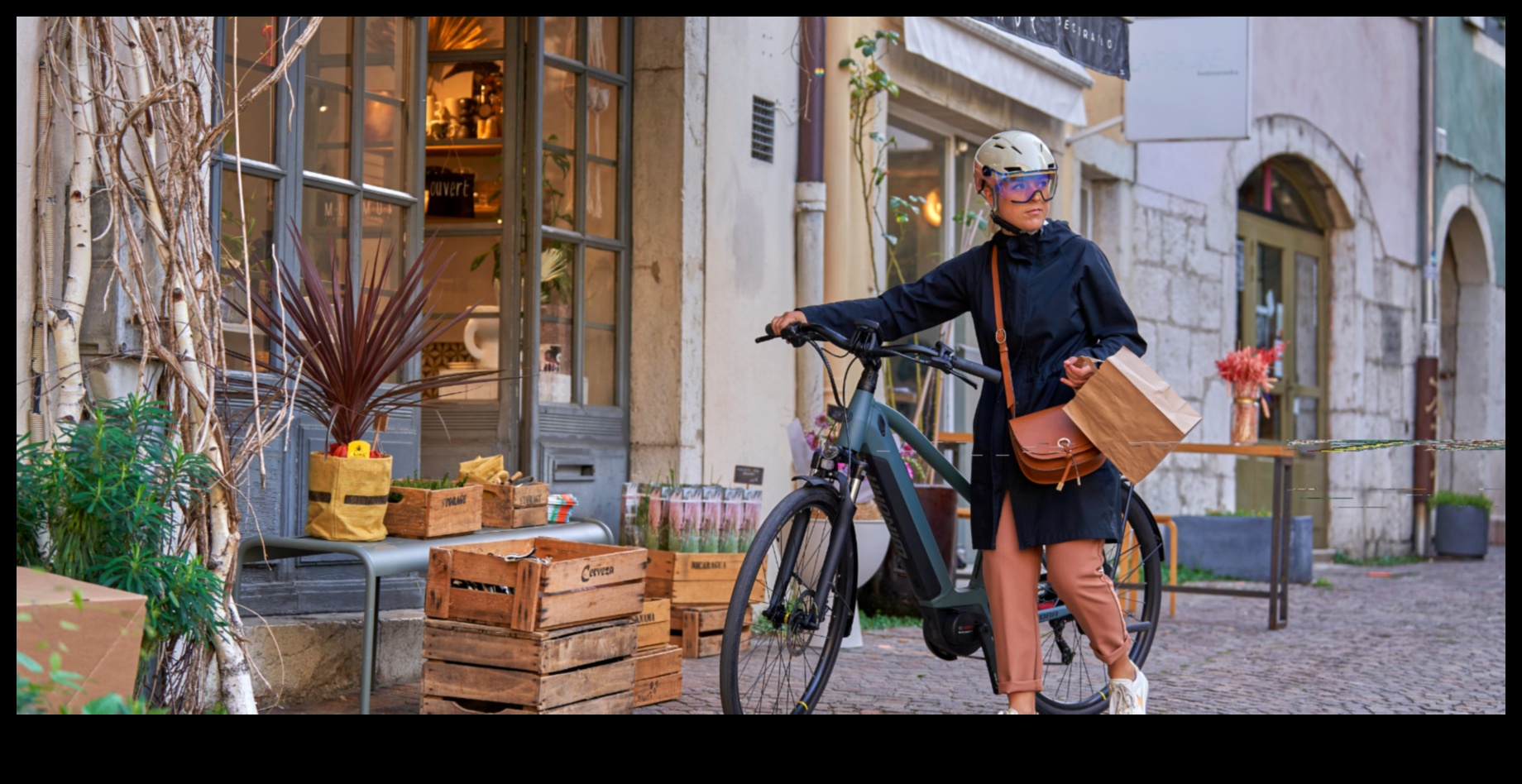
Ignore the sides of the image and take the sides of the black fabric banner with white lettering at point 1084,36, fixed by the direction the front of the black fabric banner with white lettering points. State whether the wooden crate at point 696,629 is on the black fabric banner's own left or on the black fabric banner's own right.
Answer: on the black fabric banner's own right

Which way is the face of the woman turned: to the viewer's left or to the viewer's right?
to the viewer's right

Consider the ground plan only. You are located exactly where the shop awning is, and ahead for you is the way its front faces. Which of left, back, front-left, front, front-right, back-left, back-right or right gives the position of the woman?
front-right

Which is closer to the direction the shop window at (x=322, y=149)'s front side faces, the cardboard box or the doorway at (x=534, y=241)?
the cardboard box

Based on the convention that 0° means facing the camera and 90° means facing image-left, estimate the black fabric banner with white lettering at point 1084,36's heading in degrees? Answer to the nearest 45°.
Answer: approximately 315°

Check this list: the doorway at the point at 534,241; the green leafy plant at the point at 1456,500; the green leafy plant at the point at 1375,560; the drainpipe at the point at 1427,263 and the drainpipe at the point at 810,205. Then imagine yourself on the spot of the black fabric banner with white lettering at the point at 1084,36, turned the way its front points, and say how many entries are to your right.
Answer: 2

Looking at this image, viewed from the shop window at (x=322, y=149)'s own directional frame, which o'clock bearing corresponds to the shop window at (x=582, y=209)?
the shop window at (x=582, y=209) is roughly at 9 o'clock from the shop window at (x=322, y=149).

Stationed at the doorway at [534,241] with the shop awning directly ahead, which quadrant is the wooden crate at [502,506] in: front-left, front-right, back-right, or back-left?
back-right

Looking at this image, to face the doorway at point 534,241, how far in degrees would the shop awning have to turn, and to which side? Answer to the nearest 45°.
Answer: approximately 90° to its right

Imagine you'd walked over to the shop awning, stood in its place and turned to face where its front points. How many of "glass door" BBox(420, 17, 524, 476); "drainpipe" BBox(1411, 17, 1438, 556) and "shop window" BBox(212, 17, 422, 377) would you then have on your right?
2

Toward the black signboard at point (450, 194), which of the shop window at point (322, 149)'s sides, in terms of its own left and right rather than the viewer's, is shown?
left
